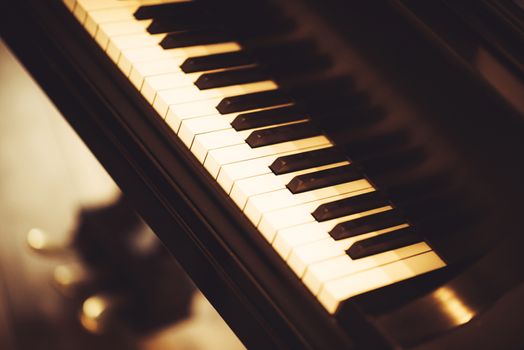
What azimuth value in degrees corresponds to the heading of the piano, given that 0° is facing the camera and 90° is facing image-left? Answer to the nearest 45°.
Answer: approximately 45°
